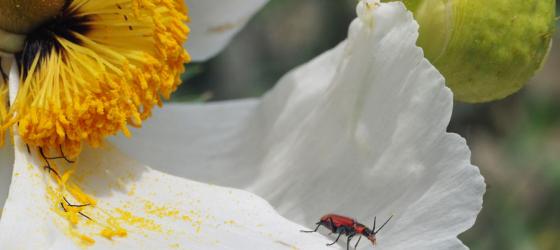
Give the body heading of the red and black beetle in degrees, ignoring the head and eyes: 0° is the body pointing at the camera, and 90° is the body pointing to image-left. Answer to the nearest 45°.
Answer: approximately 270°

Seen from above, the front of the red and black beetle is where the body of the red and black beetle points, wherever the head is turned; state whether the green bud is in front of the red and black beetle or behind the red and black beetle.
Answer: in front
